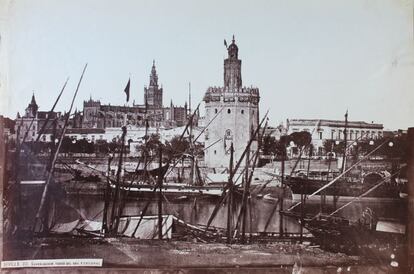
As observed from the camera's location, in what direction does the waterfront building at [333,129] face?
facing the viewer

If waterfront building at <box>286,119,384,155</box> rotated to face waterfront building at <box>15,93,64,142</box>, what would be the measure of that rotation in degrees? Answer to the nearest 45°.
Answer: approximately 90° to its right
